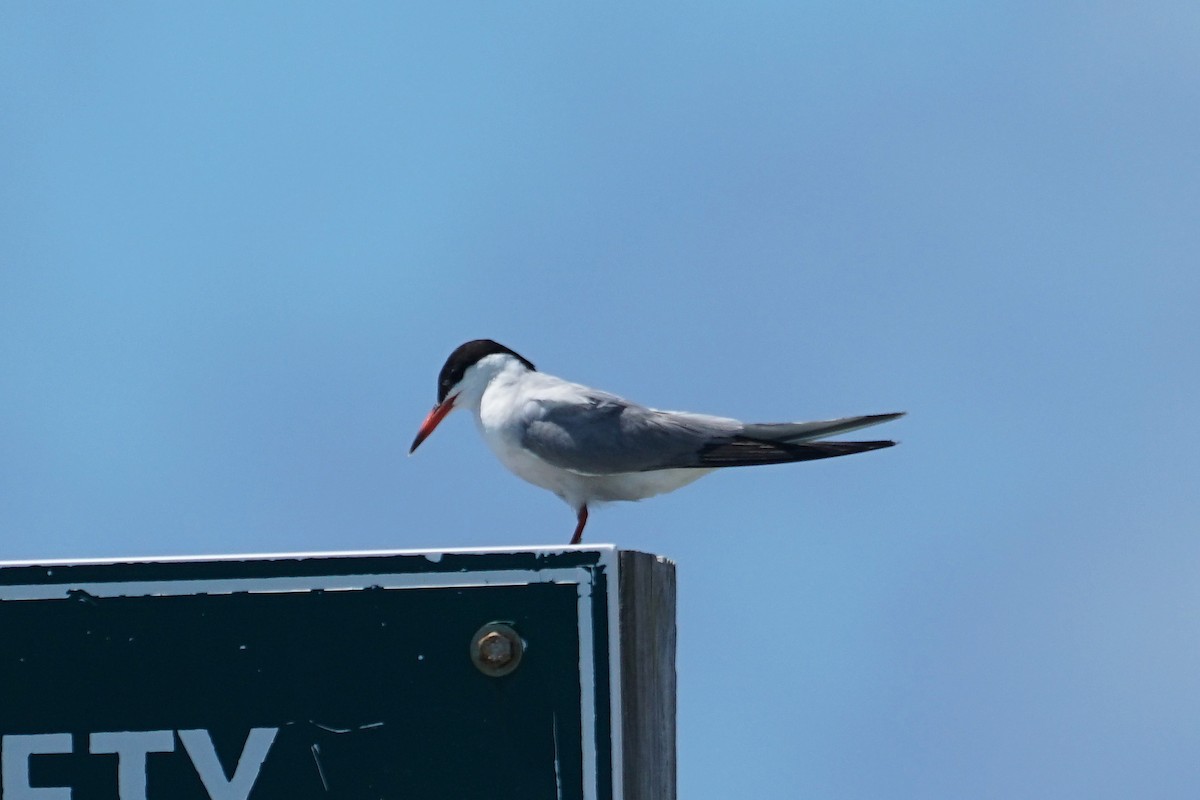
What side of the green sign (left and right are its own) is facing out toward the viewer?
front

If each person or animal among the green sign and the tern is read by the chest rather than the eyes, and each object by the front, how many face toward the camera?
1

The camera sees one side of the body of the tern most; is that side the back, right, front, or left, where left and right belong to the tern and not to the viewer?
left

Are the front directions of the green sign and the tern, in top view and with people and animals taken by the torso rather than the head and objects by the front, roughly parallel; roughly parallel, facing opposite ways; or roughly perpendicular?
roughly perpendicular
